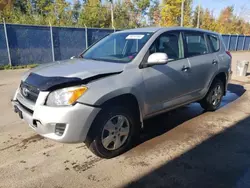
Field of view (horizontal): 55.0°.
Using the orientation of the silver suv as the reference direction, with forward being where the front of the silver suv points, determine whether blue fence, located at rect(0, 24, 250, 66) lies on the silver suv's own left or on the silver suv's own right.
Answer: on the silver suv's own right

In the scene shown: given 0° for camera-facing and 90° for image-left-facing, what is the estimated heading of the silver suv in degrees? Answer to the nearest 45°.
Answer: approximately 45°

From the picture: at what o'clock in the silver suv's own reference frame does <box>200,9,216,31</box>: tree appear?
The tree is roughly at 5 o'clock from the silver suv.

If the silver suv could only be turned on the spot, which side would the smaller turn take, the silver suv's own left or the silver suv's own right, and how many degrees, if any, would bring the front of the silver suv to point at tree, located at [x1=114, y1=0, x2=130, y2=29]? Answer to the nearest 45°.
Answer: approximately 135° to the silver suv's own right

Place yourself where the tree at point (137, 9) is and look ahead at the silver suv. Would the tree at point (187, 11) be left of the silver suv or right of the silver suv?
left

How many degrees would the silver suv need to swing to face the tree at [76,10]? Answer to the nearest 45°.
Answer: approximately 135° to its right

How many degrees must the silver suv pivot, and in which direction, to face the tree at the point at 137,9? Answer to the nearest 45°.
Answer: approximately 135° to its right

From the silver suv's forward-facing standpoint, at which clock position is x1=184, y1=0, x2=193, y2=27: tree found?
The tree is roughly at 5 o'clock from the silver suv.

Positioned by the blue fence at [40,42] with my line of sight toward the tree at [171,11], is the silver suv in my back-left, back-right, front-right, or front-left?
back-right

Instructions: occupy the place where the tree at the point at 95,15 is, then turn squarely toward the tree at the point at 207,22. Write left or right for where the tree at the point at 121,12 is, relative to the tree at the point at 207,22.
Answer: left
